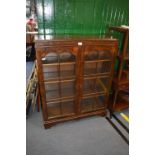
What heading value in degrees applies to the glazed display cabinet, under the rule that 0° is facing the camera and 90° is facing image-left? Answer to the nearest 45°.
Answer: approximately 0°
